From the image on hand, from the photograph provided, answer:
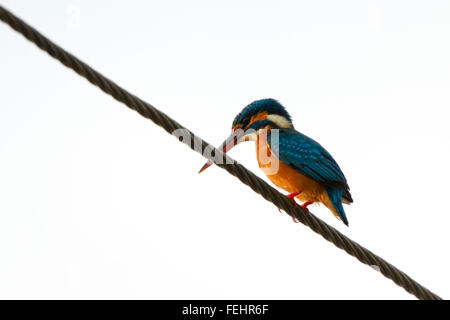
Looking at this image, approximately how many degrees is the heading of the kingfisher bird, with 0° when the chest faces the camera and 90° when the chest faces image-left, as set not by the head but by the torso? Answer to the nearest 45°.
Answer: approximately 90°
